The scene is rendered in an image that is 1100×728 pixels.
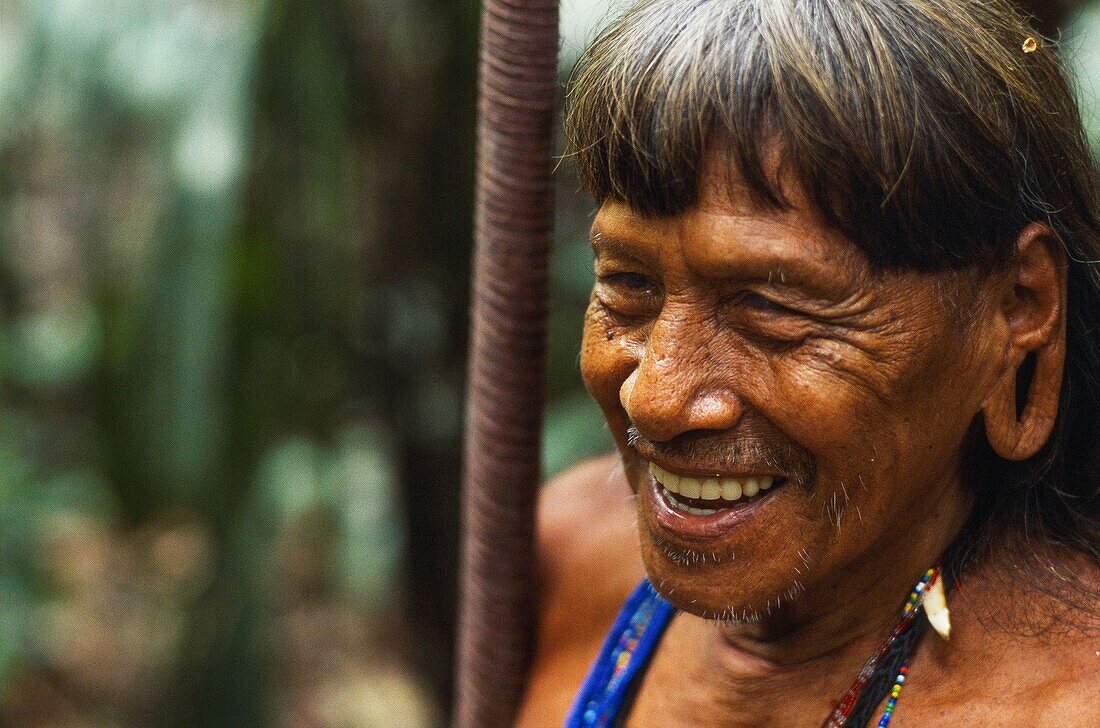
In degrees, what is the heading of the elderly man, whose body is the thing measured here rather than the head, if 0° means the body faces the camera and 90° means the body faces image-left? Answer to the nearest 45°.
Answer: approximately 45°

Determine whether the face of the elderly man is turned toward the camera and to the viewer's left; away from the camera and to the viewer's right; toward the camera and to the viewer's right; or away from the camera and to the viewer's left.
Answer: toward the camera and to the viewer's left
